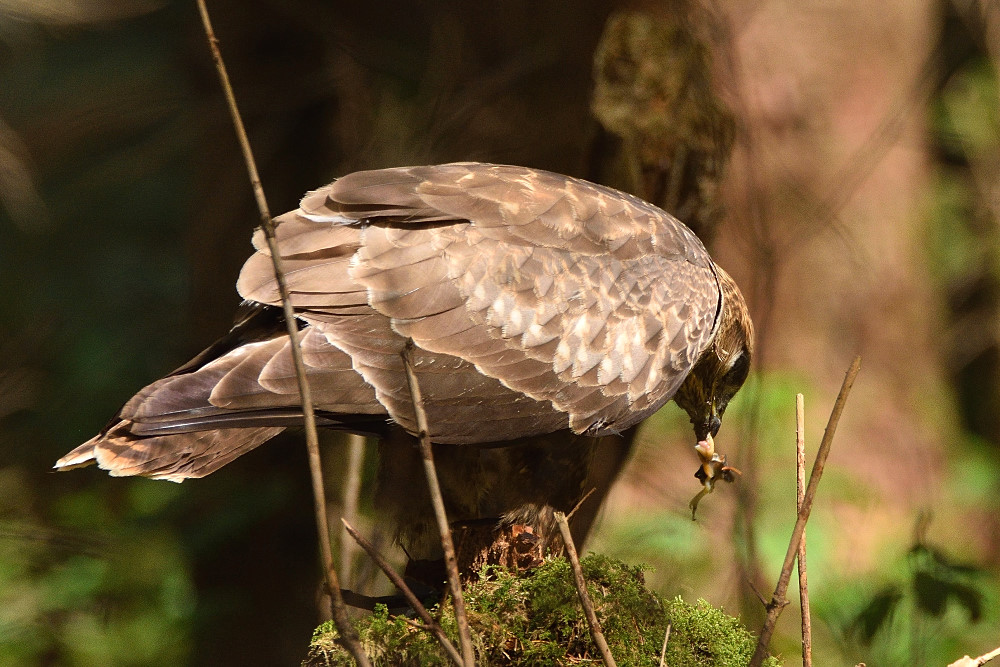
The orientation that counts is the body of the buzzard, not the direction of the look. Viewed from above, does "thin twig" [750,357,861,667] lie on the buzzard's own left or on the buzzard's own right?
on the buzzard's own right

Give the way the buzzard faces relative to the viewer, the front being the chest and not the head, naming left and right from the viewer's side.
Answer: facing to the right of the viewer

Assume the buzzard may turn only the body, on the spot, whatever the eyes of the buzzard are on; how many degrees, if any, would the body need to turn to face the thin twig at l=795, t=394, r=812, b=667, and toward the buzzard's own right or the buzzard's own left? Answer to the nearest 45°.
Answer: approximately 45° to the buzzard's own right
